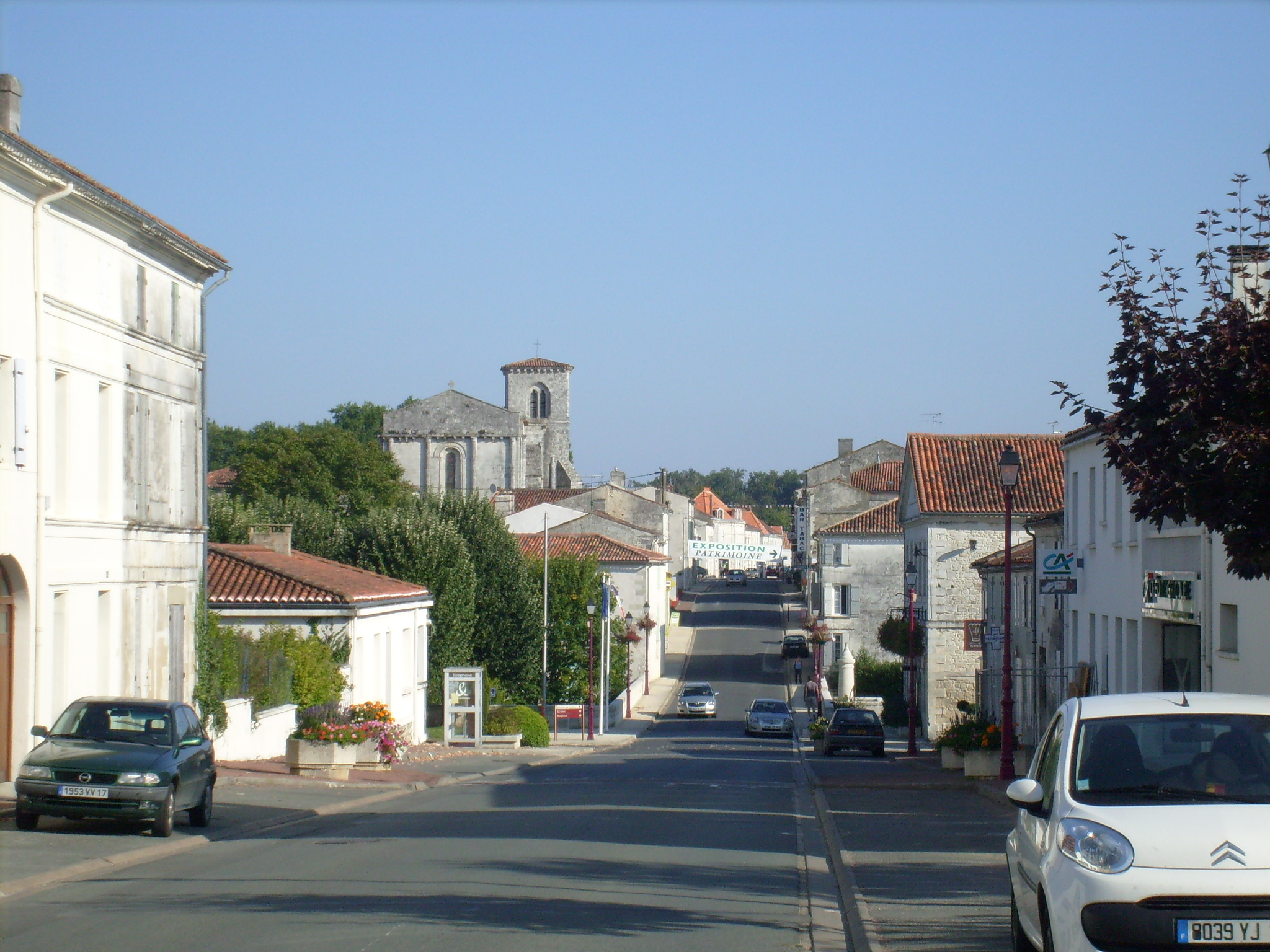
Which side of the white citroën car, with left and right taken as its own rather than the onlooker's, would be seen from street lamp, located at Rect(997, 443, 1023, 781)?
back

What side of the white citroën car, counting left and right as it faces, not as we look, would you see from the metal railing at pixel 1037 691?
back

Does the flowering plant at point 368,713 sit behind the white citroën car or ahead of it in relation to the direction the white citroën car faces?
behind

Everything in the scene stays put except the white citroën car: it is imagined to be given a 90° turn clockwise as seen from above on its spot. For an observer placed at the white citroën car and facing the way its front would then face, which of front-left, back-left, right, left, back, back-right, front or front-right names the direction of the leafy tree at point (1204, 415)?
right

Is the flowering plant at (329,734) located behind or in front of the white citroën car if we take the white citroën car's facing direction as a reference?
behind

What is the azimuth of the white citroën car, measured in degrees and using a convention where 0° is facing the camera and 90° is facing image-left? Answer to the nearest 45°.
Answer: approximately 0°

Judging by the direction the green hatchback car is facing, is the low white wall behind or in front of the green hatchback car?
behind

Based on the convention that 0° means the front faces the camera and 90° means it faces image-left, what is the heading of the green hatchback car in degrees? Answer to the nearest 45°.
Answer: approximately 45°

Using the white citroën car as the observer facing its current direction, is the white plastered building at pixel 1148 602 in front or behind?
behind
